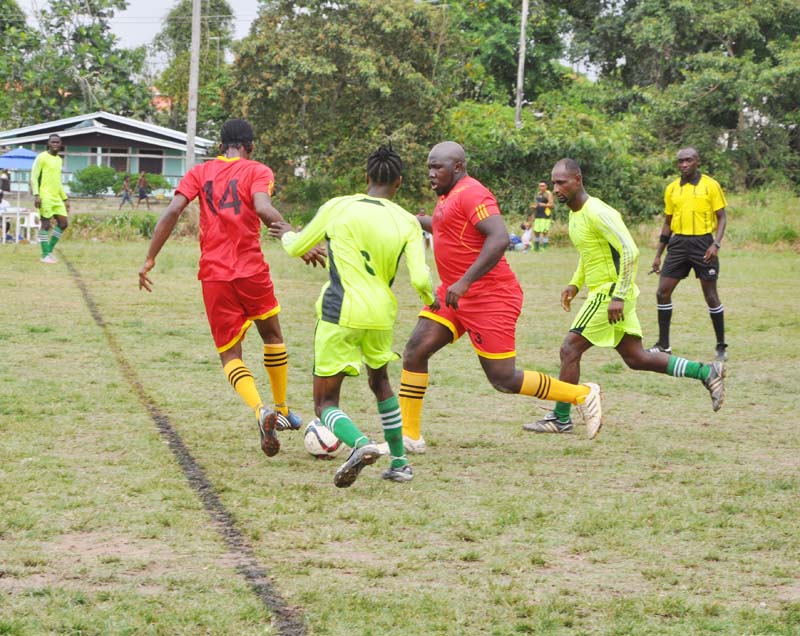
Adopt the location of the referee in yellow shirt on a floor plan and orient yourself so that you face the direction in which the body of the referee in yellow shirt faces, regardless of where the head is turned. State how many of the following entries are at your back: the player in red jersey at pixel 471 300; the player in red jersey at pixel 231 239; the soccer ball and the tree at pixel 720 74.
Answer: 1

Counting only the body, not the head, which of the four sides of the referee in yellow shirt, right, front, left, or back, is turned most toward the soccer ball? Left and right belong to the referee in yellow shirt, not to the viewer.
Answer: front

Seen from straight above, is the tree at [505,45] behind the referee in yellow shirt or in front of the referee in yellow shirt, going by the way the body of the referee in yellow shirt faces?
behind

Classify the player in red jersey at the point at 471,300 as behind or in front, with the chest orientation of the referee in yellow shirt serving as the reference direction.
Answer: in front

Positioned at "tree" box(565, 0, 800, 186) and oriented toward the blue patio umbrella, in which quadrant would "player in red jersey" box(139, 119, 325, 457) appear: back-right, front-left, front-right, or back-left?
front-left

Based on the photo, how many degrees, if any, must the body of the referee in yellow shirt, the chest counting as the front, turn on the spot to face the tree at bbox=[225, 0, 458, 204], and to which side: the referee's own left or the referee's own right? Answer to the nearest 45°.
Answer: approximately 135° to the referee's own right

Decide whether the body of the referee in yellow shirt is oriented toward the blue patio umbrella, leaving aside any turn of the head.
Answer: no

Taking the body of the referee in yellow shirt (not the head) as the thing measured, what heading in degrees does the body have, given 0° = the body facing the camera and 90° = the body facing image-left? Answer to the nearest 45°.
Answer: approximately 0°

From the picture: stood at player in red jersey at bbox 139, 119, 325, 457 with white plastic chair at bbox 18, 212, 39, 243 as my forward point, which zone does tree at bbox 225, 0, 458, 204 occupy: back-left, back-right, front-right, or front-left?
front-right

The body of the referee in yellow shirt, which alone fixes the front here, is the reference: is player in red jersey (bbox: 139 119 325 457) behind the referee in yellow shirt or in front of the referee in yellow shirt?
in front

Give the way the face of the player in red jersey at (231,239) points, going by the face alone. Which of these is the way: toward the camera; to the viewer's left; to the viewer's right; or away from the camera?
away from the camera

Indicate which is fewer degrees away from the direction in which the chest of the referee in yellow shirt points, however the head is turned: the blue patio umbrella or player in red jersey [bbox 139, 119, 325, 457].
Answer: the player in red jersey

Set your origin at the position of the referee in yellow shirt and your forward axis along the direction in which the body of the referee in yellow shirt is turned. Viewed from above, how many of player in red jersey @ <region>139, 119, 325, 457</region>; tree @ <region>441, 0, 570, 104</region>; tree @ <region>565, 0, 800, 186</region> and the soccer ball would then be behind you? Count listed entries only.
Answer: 2

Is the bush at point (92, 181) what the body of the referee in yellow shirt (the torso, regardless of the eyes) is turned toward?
no

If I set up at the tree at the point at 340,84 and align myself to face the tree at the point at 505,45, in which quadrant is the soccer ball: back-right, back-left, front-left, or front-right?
back-right

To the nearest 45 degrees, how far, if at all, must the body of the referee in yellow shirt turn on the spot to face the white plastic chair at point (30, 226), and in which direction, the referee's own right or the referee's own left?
approximately 135° to the referee's own right

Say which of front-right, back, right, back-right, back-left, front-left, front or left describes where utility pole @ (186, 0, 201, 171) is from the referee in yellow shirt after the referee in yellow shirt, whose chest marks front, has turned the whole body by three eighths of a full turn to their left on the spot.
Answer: left
